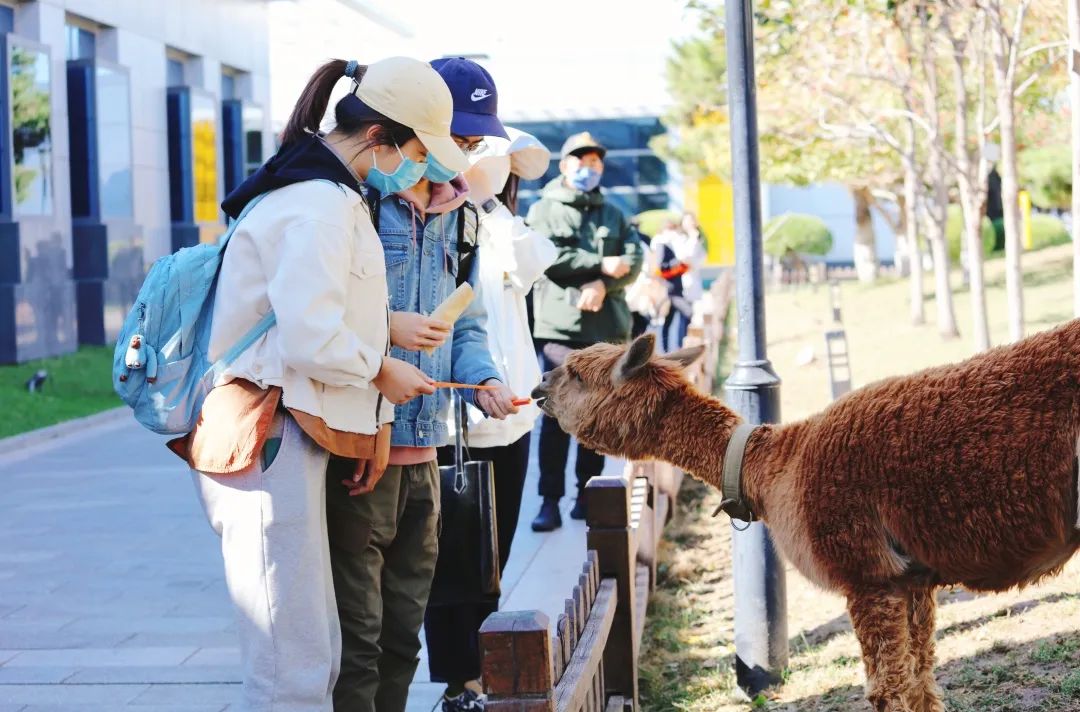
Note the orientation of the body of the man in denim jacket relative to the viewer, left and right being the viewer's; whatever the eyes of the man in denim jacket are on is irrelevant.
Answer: facing the viewer and to the right of the viewer

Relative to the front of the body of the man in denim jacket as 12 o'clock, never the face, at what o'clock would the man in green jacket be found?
The man in green jacket is roughly at 8 o'clock from the man in denim jacket.

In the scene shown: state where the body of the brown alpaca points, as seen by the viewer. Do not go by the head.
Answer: to the viewer's left

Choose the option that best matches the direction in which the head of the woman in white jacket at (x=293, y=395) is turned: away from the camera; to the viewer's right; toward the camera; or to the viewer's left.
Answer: to the viewer's right

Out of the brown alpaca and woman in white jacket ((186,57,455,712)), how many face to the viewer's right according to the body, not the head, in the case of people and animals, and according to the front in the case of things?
1

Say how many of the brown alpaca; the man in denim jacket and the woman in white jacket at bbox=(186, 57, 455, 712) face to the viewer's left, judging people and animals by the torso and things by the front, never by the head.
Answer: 1

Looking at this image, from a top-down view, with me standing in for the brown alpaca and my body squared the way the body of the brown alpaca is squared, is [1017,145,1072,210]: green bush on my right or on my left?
on my right

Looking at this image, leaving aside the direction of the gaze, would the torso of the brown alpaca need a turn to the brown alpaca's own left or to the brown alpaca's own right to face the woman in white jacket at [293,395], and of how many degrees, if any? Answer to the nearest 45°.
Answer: approximately 45° to the brown alpaca's own left

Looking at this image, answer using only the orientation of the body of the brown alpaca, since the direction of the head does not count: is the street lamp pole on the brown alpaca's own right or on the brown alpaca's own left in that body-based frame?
on the brown alpaca's own right

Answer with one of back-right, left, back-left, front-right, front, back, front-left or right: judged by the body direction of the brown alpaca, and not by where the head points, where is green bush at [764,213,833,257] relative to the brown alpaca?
right

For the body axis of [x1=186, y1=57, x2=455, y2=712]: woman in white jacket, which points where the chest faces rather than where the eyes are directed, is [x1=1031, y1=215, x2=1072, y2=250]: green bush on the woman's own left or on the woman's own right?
on the woman's own left

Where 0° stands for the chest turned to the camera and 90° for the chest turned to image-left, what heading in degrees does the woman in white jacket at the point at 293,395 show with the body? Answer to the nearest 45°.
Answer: approximately 270°

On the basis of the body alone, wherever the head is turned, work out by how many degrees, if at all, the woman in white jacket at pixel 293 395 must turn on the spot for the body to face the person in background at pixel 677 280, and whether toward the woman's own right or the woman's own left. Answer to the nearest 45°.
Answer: approximately 90° to the woman's own left

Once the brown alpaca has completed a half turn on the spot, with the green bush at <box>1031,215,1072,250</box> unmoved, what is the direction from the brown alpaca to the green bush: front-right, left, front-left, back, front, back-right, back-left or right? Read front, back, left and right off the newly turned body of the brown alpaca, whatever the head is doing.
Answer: left
